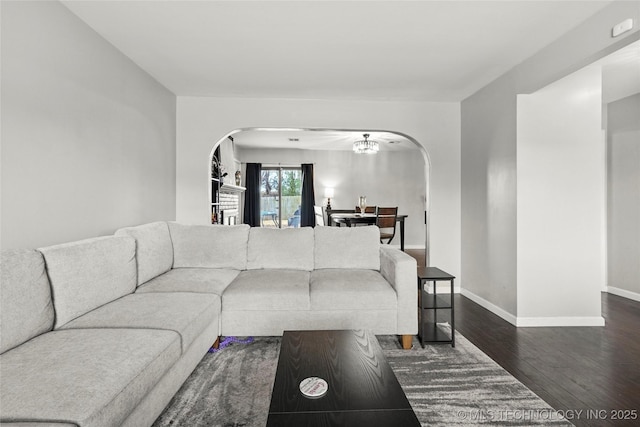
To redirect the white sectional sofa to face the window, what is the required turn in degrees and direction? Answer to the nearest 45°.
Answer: approximately 135° to its left

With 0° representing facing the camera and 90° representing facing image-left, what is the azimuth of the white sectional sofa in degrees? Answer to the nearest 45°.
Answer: approximately 315°

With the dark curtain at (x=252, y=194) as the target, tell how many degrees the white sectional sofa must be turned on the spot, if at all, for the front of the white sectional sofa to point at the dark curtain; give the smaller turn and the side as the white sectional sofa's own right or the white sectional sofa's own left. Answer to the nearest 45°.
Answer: approximately 135° to the white sectional sofa's own left
